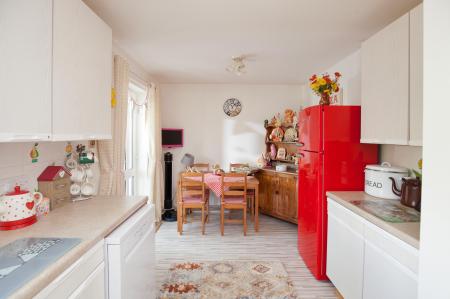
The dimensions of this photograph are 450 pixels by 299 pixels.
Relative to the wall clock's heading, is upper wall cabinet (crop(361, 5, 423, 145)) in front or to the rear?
in front

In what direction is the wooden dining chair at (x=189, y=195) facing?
away from the camera

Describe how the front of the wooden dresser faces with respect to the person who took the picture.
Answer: facing the viewer and to the left of the viewer

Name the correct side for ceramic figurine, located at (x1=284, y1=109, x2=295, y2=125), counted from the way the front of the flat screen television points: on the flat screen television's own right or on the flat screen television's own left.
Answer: on the flat screen television's own left

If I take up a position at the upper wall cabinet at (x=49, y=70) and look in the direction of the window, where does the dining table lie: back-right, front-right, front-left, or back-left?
front-right

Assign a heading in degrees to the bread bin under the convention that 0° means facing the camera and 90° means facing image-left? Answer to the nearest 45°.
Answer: approximately 45°

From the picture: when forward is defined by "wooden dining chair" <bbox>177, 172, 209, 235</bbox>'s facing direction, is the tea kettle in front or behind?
behind

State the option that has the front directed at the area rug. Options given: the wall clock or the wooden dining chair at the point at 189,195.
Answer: the wall clock

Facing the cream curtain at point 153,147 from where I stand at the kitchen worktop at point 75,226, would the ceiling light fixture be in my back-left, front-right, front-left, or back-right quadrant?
front-right

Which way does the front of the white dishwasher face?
to the viewer's right

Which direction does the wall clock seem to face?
toward the camera

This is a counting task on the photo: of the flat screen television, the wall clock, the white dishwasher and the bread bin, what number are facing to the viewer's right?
1

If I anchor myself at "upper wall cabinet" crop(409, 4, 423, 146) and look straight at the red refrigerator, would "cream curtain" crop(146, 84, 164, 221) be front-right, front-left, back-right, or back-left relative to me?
front-left

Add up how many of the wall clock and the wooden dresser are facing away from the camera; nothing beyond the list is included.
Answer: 0

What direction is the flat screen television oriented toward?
toward the camera

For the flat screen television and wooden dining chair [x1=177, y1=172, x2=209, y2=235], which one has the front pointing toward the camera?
the flat screen television

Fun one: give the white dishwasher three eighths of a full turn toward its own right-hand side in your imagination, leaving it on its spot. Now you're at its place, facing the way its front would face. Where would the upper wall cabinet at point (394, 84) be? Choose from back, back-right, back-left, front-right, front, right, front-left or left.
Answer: back-left
